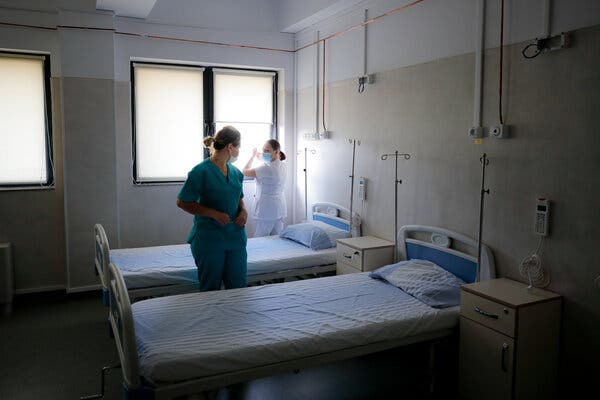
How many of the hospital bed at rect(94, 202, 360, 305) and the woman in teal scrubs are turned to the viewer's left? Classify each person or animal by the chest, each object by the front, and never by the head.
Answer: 1

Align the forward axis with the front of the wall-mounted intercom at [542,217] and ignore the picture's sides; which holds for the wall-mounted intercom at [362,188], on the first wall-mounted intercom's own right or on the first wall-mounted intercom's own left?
on the first wall-mounted intercom's own right

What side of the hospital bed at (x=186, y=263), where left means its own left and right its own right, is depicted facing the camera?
left

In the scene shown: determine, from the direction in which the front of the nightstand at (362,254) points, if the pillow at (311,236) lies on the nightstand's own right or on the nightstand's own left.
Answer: on the nightstand's own right

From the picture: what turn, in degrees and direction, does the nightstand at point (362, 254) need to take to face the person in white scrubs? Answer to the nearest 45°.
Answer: approximately 90° to its right

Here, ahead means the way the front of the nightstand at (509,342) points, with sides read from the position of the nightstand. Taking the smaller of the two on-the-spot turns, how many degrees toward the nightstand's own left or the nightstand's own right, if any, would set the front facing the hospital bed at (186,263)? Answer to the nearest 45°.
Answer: approximately 45° to the nightstand's own right

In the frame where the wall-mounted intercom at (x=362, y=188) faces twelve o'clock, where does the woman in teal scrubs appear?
The woman in teal scrubs is roughly at 12 o'clock from the wall-mounted intercom.

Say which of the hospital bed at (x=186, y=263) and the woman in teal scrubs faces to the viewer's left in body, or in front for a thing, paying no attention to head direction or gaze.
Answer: the hospital bed
